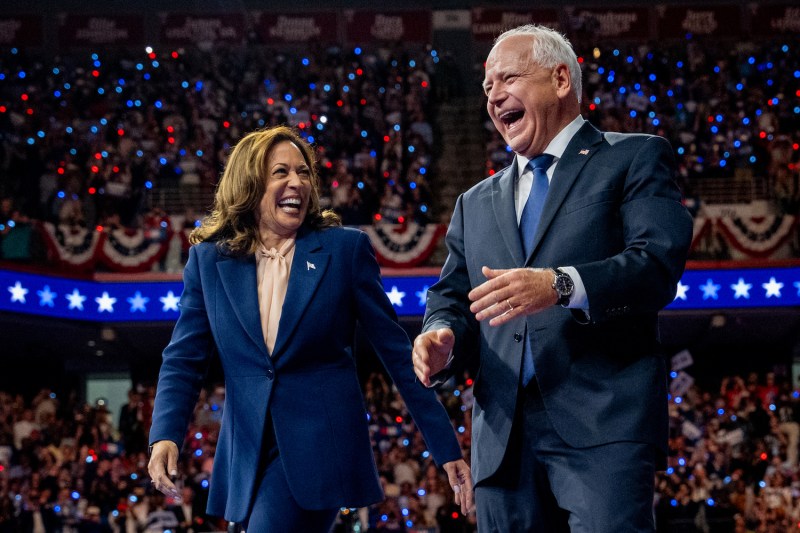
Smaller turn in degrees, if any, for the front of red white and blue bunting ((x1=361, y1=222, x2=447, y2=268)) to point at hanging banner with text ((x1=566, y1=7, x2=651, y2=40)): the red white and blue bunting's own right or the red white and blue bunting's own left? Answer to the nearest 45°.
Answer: approximately 135° to the red white and blue bunting's own left

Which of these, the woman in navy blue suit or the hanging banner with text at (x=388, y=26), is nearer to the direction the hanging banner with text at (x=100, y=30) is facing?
the woman in navy blue suit

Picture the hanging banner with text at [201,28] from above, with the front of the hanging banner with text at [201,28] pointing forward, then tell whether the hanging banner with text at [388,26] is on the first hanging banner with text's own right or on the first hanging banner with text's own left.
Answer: on the first hanging banner with text's own left

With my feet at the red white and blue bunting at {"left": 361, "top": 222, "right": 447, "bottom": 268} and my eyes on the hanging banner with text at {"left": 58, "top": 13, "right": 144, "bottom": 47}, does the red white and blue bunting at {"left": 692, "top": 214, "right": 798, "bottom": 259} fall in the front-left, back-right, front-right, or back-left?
back-right

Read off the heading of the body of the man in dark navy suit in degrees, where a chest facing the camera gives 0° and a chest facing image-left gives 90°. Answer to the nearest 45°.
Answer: approximately 45°

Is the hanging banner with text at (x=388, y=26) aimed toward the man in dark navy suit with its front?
yes

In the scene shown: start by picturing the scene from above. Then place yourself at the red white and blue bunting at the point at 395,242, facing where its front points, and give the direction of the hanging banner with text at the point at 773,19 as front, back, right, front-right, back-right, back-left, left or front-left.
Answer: back-left
